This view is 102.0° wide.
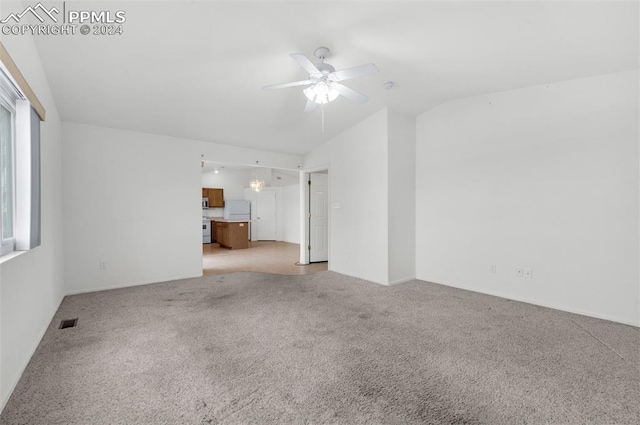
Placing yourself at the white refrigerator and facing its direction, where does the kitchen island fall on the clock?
The kitchen island is roughly at 12 o'clock from the white refrigerator.

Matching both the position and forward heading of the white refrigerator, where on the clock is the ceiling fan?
The ceiling fan is roughly at 12 o'clock from the white refrigerator.

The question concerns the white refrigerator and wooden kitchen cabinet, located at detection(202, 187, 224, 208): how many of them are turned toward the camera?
2

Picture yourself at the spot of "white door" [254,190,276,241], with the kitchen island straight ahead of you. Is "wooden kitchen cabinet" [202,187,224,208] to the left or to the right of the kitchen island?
right

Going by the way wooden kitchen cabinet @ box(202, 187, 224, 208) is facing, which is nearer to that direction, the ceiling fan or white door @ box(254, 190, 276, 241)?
the ceiling fan

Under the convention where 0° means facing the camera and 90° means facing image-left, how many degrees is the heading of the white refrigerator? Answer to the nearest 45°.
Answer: approximately 0°

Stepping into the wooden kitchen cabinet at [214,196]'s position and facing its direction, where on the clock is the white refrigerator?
The white refrigerator is roughly at 10 o'clock from the wooden kitchen cabinet.

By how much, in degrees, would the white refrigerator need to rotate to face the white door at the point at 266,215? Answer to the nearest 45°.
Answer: approximately 90° to its left
